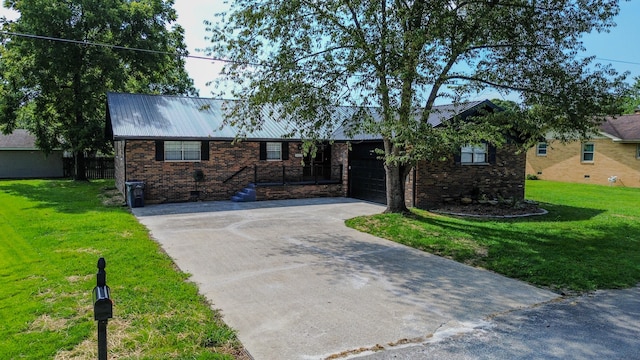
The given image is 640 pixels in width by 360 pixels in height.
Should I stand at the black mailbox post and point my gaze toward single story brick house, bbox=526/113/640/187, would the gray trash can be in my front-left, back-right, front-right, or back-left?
front-left

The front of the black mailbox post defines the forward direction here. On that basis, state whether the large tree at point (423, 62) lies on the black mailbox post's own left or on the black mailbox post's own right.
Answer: on the black mailbox post's own left

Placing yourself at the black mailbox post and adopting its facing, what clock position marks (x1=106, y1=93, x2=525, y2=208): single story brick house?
The single story brick house is roughly at 7 o'clock from the black mailbox post.

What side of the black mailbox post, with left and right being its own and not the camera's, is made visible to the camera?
front

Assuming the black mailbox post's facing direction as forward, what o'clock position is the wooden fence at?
The wooden fence is roughly at 6 o'clock from the black mailbox post.

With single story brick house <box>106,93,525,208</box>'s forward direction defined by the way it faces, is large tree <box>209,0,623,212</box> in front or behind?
in front

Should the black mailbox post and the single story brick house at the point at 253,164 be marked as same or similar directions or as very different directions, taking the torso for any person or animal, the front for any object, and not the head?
same or similar directions

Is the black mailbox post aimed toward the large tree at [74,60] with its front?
no

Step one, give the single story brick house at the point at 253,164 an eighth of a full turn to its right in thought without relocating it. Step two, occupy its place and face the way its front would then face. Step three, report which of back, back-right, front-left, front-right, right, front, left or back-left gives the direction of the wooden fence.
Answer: right

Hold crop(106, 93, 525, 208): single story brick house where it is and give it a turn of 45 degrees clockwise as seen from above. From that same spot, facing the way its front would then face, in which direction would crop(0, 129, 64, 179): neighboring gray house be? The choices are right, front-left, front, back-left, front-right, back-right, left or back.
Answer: right

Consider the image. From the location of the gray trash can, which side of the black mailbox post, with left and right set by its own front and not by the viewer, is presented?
back

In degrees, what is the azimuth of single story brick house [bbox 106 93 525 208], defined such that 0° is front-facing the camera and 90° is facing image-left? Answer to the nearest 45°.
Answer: approximately 0°

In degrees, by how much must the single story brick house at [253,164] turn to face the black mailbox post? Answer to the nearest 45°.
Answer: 0° — it already faces it

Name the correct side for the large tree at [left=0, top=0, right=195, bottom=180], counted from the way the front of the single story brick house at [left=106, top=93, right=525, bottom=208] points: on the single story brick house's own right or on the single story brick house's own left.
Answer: on the single story brick house's own right

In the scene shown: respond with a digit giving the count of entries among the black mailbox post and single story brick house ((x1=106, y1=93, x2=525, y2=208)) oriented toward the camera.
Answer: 2

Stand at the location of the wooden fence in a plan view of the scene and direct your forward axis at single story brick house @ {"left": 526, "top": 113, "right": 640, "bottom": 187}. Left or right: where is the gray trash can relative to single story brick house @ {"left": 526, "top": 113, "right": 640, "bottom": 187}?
right
